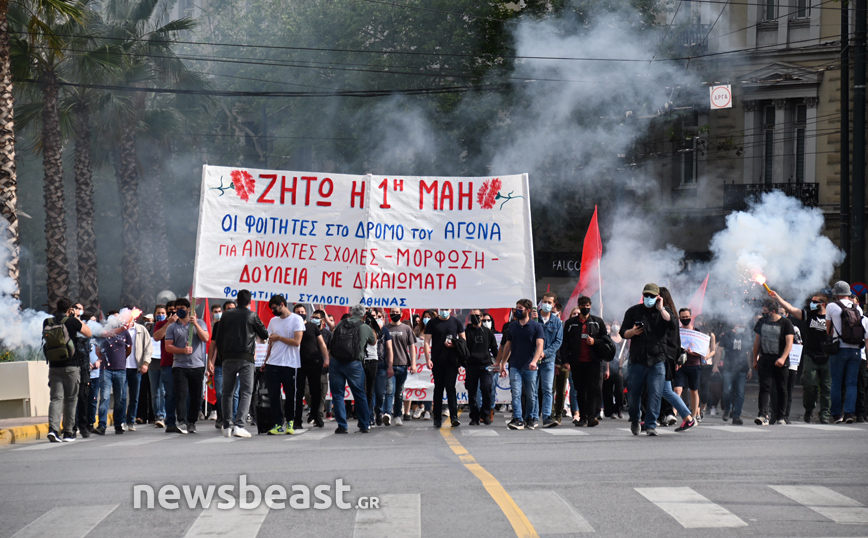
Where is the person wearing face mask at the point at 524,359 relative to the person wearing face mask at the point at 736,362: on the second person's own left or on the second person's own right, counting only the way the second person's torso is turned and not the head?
on the second person's own right

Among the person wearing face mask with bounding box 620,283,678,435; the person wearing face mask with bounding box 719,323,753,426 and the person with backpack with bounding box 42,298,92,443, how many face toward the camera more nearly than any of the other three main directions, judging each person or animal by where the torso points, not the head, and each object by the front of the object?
2

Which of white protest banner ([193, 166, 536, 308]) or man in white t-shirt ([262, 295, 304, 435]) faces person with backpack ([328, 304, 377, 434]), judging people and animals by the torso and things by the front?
the white protest banner

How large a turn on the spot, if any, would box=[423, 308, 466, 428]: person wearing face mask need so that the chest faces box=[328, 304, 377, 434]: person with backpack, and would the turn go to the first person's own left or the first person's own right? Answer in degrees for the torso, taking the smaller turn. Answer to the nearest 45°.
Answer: approximately 45° to the first person's own right

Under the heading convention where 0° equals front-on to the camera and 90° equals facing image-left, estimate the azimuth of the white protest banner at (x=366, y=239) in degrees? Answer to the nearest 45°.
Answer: approximately 0°

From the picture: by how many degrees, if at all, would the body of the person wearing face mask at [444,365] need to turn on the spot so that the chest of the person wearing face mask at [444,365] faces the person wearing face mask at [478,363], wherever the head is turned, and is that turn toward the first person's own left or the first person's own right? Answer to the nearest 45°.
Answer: approximately 135° to the first person's own left

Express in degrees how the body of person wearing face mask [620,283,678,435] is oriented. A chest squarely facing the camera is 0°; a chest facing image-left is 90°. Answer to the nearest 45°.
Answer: approximately 0°

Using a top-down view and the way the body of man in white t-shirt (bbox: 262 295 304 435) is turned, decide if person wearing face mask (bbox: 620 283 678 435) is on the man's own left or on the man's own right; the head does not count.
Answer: on the man's own left

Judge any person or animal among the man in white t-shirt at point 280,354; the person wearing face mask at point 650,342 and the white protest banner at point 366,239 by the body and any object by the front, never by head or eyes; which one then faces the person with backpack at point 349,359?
the white protest banner
